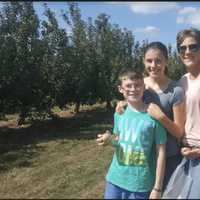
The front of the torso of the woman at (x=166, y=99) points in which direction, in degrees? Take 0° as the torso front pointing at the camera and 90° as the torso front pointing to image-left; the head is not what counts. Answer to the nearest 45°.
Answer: approximately 45°

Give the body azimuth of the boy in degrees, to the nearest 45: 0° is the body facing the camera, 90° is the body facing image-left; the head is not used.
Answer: approximately 0°
